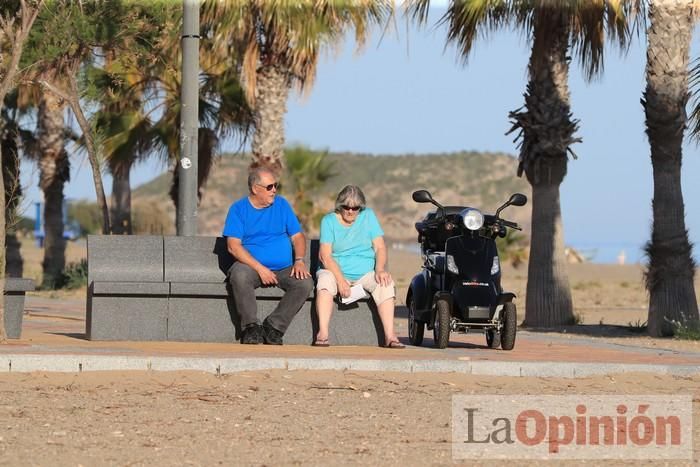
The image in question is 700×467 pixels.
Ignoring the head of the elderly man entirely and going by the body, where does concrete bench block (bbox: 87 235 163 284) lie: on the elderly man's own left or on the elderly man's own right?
on the elderly man's own right

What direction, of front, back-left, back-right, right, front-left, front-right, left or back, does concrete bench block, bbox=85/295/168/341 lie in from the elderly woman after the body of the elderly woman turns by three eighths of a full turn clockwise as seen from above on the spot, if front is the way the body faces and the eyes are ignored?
front-left

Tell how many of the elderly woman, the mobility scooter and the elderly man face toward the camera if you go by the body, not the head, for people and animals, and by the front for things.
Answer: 3

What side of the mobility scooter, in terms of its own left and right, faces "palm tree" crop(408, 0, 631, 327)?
back

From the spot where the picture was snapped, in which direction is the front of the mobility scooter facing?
facing the viewer

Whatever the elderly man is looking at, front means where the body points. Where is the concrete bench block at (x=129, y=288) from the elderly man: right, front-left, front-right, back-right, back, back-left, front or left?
right

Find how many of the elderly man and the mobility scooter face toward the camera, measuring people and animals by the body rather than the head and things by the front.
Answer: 2

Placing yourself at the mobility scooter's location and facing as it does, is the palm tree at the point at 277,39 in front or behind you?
behind

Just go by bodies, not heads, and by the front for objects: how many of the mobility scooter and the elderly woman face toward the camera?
2

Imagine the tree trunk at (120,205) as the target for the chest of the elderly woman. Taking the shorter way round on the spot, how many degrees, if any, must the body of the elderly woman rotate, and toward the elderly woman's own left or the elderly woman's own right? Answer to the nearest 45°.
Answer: approximately 180°

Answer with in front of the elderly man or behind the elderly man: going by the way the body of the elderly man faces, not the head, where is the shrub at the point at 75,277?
behind

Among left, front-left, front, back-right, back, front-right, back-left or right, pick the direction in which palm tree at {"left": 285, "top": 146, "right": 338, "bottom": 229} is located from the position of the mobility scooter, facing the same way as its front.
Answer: back

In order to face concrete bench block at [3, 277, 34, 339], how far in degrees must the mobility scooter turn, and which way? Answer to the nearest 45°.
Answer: approximately 90° to its right

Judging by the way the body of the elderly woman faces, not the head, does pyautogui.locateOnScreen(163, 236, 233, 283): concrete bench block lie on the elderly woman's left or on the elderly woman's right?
on the elderly woman's right

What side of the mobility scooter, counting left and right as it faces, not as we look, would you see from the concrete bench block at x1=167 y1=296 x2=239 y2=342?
right

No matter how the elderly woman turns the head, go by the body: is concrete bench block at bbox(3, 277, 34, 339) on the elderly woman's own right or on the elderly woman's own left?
on the elderly woman's own right

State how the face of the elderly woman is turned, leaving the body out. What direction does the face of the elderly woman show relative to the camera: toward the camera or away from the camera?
toward the camera

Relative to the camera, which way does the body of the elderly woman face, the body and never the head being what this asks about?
toward the camera
